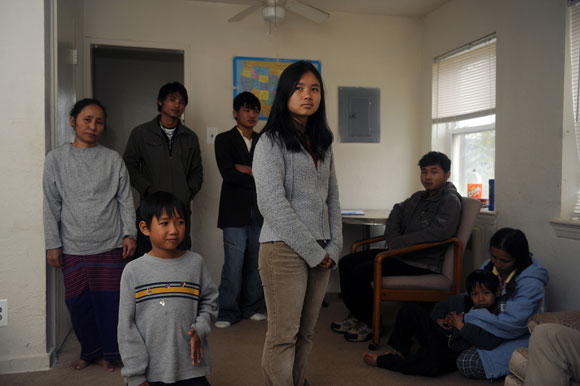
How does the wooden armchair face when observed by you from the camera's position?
facing to the left of the viewer

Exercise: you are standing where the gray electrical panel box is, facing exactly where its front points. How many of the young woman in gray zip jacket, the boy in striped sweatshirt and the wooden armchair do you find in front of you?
3

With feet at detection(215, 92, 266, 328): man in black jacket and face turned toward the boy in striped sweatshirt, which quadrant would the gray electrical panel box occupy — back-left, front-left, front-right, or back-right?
back-left

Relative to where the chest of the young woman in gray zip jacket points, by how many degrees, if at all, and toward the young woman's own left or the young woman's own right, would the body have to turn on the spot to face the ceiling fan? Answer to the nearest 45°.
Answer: approximately 135° to the young woman's own left

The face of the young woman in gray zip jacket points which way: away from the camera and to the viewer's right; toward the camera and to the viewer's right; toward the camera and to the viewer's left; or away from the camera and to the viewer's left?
toward the camera and to the viewer's right

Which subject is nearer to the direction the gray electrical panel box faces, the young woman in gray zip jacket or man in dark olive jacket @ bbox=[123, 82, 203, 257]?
the young woman in gray zip jacket

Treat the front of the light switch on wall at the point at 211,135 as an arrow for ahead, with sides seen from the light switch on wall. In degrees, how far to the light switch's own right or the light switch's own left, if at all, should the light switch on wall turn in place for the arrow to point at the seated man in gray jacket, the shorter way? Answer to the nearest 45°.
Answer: approximately 45° to the light switch's own left

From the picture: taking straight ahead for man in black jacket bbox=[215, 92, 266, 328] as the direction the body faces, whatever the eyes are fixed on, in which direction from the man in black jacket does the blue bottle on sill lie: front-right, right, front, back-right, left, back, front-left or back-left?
front-left

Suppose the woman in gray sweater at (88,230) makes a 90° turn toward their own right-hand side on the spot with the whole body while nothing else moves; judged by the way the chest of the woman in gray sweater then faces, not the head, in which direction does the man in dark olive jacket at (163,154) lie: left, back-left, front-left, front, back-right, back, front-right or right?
back-right

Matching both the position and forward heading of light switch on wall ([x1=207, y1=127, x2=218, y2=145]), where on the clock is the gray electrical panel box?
The gray electrical panel box is roughly at 9 o'clock from the light switch on wall.
